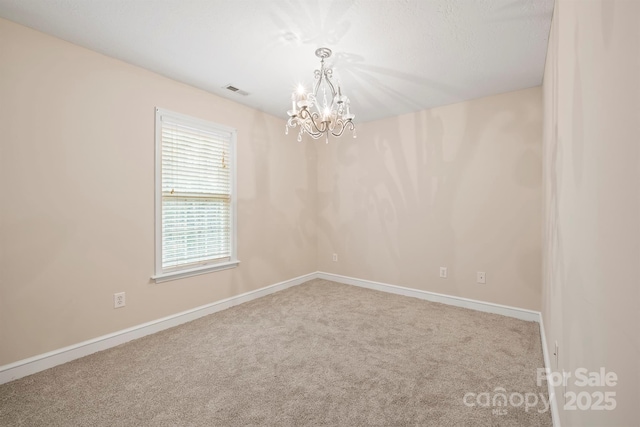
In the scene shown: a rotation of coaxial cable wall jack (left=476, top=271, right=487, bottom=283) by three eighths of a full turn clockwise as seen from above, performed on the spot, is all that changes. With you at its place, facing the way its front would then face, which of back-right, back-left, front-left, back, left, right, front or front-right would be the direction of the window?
left

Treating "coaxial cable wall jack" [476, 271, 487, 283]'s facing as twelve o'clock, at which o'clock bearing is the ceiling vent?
The ceiling vent is roughly at 2 o'clock from the coaxial cable wall jack.

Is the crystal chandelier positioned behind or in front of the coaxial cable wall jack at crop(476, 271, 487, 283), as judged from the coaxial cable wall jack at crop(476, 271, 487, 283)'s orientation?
in front

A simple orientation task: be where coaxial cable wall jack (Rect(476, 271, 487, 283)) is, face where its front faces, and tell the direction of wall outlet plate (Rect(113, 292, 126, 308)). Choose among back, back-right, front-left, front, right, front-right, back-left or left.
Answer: front-right

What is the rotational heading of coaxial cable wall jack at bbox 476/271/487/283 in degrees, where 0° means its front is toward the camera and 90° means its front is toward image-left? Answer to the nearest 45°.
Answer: approximately 0°
